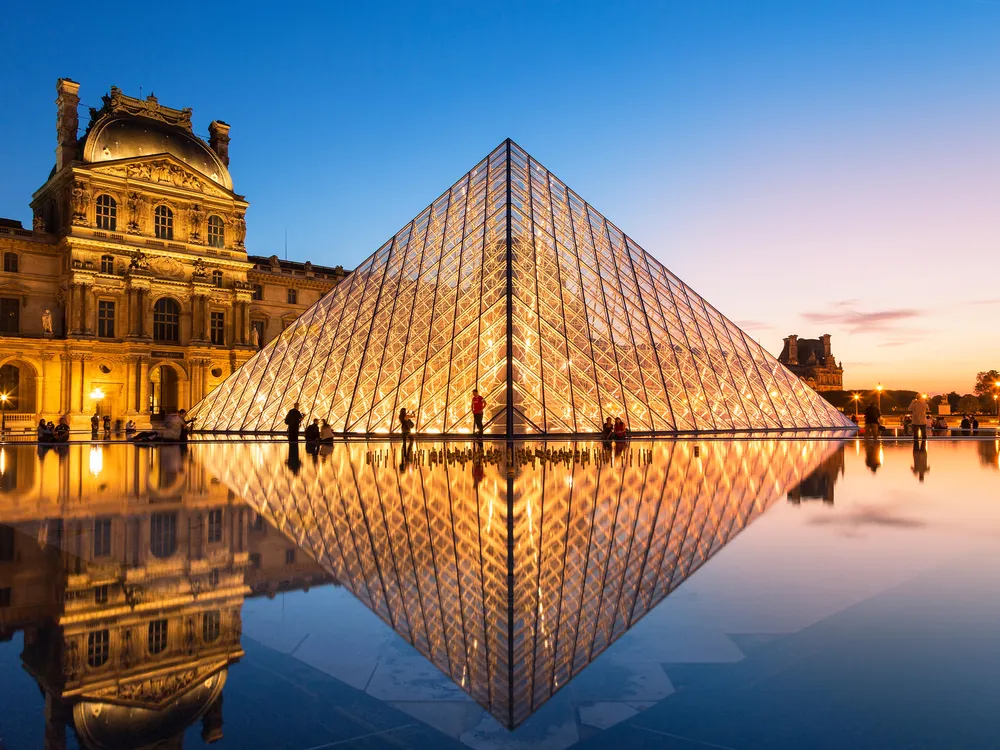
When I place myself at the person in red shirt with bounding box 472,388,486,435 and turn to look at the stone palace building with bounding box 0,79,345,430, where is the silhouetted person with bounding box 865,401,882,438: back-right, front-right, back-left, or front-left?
back-right

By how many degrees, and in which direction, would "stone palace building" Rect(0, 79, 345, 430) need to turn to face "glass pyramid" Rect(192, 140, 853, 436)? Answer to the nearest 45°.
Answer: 0° — it already faces it

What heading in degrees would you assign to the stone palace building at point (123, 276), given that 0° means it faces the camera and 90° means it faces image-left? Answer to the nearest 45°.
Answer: approximately 315°
